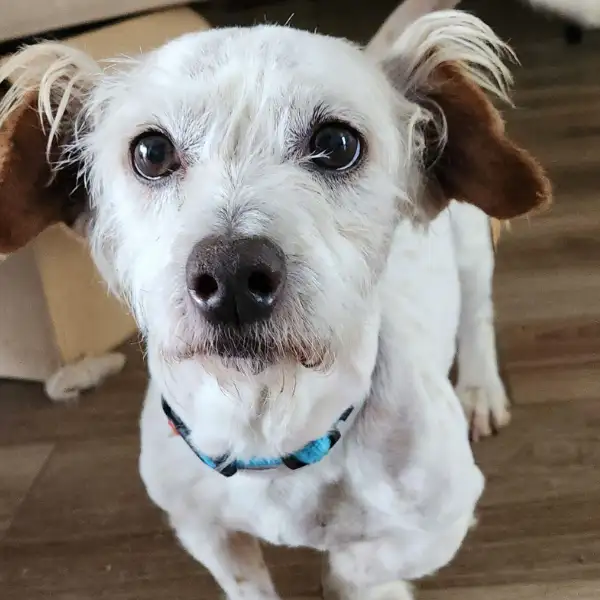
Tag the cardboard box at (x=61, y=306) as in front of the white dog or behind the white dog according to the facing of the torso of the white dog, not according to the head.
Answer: behind

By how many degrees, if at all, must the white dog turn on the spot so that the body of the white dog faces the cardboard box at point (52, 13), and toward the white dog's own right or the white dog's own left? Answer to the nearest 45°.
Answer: approximately 135° to the white dog's own right
